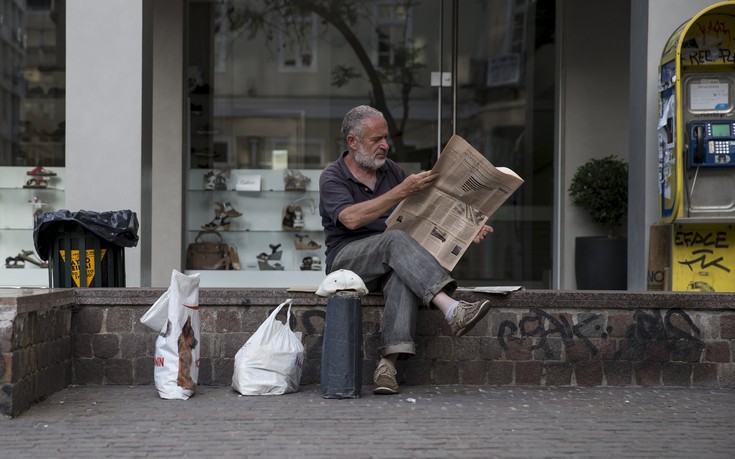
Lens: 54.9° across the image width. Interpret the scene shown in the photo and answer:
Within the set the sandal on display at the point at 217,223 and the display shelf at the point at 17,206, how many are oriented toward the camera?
1

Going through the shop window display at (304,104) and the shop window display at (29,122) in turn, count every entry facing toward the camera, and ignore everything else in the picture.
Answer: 2

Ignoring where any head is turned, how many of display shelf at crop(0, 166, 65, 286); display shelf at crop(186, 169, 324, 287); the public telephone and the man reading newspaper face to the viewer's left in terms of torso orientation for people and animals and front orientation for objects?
0

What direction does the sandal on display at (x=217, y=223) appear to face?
to the viewer's left

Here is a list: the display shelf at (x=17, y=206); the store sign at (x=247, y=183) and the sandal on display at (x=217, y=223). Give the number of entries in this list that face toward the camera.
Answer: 2

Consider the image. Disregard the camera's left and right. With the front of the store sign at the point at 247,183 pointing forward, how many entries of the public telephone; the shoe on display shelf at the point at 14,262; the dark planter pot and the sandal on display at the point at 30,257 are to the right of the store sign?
2

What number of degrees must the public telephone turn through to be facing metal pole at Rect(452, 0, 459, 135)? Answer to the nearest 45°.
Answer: approximately 135° to its right

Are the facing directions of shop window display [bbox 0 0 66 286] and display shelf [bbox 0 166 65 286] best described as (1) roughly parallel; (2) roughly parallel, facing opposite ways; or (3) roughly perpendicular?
roughly parallel

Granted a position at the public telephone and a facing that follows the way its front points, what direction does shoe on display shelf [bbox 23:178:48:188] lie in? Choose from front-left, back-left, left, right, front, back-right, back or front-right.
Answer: right

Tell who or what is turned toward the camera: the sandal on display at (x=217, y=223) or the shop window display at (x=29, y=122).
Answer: the shop window display

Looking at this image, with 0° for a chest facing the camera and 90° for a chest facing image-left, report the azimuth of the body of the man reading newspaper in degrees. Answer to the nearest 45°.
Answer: approximately 315°

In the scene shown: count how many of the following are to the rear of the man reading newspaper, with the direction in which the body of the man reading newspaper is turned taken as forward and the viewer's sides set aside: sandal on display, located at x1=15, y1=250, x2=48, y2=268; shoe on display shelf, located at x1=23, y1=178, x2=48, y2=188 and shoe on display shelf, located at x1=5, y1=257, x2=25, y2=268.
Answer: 3

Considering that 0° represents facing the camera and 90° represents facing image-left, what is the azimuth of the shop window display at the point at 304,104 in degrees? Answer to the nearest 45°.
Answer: approximately 0°

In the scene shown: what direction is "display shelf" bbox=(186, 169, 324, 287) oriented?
toward the camera

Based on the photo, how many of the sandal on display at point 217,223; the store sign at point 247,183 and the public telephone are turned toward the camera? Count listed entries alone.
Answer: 2

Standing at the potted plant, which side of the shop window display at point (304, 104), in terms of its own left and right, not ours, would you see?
left

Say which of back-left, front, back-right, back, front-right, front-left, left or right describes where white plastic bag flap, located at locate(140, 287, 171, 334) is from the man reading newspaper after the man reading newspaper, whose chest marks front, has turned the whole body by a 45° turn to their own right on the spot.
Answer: right

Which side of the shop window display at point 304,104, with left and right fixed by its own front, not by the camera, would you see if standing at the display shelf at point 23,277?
right

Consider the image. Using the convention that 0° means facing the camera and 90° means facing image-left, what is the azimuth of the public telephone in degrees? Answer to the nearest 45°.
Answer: approximately 0°

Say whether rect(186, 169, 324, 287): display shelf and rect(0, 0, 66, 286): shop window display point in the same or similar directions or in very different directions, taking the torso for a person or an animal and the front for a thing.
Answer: same or similar directions
